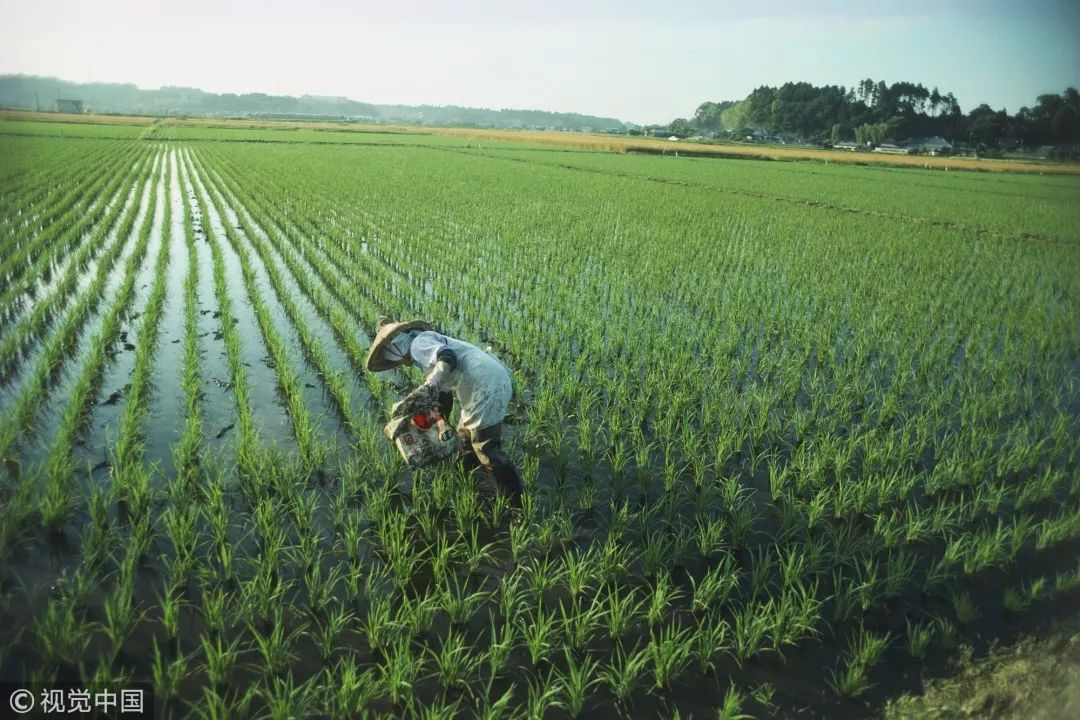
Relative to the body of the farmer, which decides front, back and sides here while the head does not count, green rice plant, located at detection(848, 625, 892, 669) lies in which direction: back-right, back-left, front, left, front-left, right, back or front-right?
back-left

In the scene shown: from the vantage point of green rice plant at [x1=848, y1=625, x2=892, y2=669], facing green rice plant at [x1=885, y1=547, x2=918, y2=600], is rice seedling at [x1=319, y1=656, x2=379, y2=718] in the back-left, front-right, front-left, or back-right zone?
back-left

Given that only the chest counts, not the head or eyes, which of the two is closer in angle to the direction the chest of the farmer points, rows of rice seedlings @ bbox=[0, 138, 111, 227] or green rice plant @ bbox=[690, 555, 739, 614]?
the rows of rice seedlings

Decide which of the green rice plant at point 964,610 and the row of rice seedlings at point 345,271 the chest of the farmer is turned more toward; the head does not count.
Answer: the row of rice seedlings

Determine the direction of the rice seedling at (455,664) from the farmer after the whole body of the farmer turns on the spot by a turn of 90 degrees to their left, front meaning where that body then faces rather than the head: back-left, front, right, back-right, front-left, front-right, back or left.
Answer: front

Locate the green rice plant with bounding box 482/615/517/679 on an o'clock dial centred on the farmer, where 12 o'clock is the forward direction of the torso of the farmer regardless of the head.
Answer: The green rice plant is roughly at 9 o'clock from the farmer.

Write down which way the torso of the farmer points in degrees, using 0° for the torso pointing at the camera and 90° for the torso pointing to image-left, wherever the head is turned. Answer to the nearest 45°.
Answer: approximately 90°

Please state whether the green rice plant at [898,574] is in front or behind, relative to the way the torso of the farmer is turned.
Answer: behind

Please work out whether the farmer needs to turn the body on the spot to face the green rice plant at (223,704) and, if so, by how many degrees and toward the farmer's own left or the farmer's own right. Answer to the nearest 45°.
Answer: approximately 45° to the farmer's own left

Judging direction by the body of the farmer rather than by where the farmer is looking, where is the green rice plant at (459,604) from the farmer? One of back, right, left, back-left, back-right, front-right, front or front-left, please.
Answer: left

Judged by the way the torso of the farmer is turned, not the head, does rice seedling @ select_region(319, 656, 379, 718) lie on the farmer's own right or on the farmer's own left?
on the farmer's own left

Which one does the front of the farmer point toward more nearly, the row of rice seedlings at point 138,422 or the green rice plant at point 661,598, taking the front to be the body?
the row of rice seedlings

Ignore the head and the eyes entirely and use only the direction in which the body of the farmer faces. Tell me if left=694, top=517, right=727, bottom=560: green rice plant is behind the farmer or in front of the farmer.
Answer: behind

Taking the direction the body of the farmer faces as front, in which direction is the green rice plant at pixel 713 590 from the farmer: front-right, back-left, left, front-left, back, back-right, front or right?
back-left

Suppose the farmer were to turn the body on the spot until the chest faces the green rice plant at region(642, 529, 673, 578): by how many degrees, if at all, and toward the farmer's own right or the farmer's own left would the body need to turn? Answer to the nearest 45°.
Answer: approximately 135° to the farmer's own left
